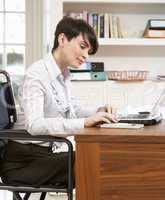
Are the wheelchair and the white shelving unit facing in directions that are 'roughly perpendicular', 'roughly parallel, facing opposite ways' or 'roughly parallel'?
roughly perpendicular

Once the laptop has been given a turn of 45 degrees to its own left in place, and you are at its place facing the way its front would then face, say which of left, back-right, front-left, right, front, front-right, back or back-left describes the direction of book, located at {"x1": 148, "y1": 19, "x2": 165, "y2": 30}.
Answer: back-right

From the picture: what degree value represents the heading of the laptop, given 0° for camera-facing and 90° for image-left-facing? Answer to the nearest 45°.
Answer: approximately 90°

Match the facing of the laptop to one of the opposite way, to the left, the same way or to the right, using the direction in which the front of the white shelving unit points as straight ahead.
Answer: to the right

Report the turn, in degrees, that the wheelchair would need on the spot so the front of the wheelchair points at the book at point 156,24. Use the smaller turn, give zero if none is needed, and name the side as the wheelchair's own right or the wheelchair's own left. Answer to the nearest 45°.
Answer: approximately 45° to the wheelchair's own left

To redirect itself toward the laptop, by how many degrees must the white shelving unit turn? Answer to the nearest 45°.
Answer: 0° — it already faces it

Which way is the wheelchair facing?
to the viewer's right

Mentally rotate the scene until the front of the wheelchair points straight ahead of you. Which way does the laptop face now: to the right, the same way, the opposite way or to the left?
the opposite way

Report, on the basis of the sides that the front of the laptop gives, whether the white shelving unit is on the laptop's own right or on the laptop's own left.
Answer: on the laptop's own right
